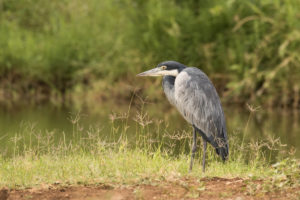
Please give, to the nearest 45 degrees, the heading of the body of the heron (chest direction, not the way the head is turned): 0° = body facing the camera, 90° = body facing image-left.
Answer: approximately 90°
